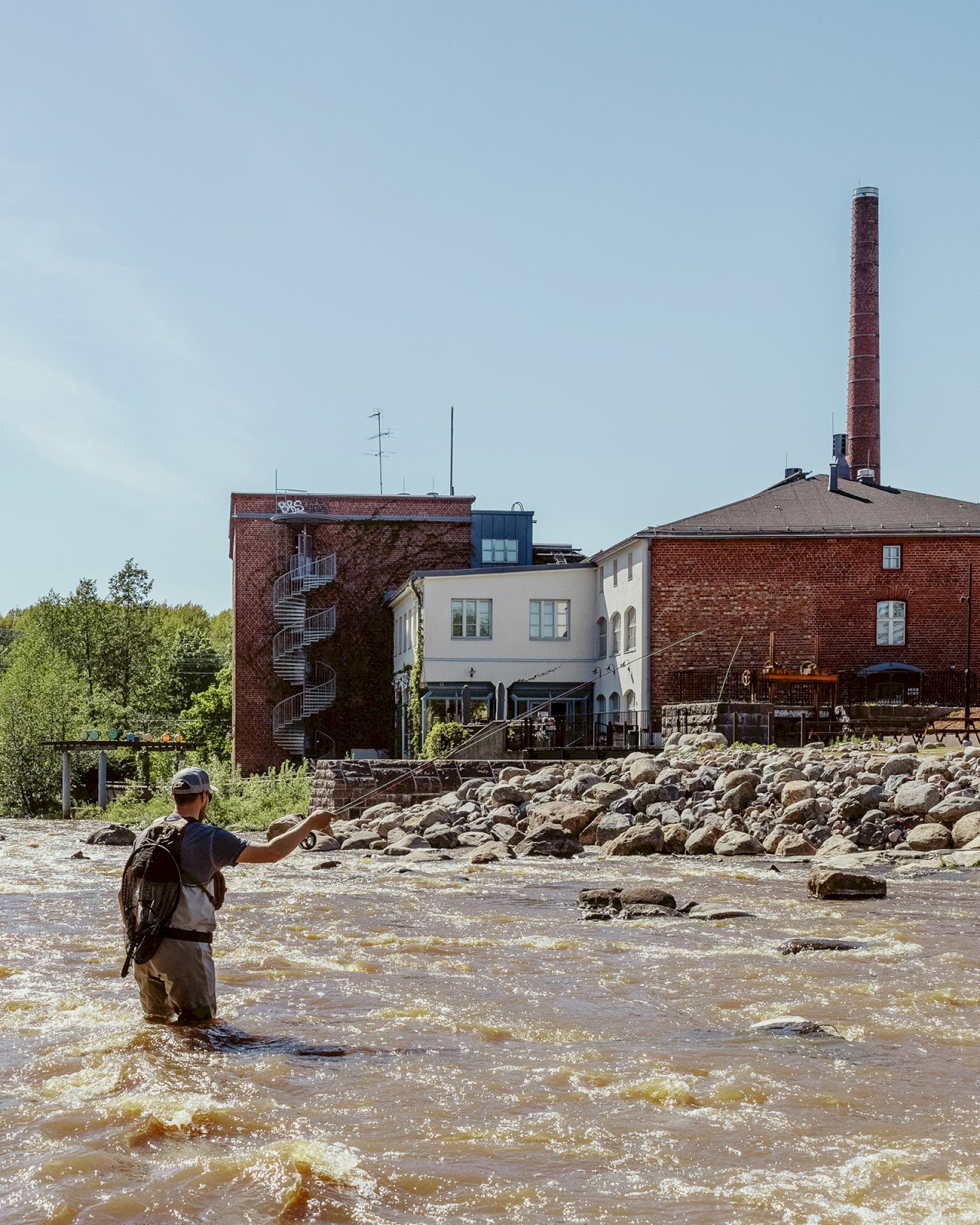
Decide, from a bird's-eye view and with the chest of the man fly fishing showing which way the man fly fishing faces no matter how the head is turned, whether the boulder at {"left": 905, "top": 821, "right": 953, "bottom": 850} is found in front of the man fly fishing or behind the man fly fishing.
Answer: in front

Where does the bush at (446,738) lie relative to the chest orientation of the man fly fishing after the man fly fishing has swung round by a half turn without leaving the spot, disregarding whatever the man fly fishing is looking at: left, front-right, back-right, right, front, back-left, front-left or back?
back-right

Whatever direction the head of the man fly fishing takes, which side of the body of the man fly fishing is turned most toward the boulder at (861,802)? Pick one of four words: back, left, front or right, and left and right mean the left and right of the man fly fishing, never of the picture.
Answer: front

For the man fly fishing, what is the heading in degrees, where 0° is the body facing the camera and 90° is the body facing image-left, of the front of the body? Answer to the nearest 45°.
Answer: approximately 225°

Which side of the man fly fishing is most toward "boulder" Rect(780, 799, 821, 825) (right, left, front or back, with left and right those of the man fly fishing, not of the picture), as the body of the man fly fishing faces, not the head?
front

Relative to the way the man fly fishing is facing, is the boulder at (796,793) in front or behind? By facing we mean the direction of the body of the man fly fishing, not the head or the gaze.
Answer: in front

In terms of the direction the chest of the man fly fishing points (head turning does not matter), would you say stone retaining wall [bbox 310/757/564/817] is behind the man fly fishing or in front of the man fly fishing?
in front
